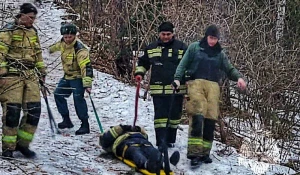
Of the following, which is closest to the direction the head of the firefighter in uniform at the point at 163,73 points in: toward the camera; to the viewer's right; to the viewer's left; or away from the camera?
toward the camera

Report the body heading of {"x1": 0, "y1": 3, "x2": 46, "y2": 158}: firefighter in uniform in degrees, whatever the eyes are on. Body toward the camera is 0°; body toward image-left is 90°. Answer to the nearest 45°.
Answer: approximately 315°

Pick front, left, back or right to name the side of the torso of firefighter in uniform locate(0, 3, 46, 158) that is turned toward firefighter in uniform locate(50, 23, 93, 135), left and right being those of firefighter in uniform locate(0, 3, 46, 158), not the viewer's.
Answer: left

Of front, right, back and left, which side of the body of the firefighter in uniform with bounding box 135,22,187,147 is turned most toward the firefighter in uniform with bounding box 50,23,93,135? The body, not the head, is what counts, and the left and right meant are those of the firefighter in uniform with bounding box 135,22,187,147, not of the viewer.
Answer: right

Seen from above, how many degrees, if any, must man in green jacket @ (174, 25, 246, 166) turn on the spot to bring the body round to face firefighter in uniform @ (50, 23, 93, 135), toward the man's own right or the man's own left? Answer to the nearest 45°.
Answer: approximately 90° to the man's own right

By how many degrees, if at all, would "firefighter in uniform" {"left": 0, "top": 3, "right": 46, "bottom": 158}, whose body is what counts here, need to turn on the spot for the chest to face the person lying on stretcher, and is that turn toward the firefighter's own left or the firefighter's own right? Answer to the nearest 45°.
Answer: approximately 45° to the firefighter's own left

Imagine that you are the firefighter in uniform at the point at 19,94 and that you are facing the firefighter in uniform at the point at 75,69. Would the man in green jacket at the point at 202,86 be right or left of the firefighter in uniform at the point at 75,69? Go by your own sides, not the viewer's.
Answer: right

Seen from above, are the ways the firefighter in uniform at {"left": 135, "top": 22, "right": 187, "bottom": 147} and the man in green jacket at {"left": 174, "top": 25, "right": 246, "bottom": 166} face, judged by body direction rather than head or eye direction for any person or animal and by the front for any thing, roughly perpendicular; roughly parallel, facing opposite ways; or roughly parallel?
roughly parallel

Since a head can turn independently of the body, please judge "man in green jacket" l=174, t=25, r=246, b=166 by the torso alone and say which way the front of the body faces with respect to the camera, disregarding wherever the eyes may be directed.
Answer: toward the camera

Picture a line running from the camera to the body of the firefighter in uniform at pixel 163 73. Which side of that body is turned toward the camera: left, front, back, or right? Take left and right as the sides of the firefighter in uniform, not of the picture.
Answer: front

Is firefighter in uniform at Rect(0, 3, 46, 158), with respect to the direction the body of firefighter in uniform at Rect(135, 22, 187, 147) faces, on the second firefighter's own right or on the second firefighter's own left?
on the second firefighter's own right

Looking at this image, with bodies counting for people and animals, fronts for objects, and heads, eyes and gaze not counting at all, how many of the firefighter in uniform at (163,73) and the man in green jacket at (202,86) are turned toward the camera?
2
